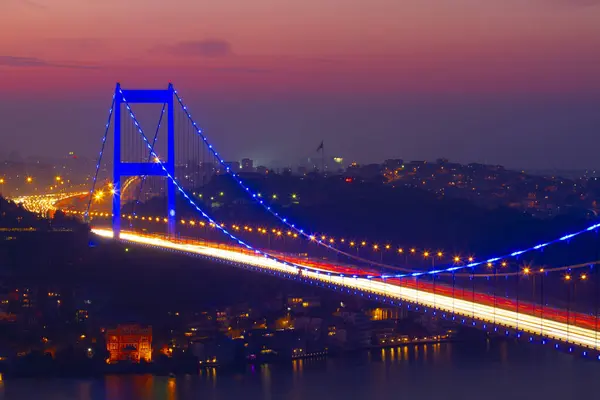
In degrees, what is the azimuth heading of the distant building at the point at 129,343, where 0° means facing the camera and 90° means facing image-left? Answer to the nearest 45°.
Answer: approximately 0°
